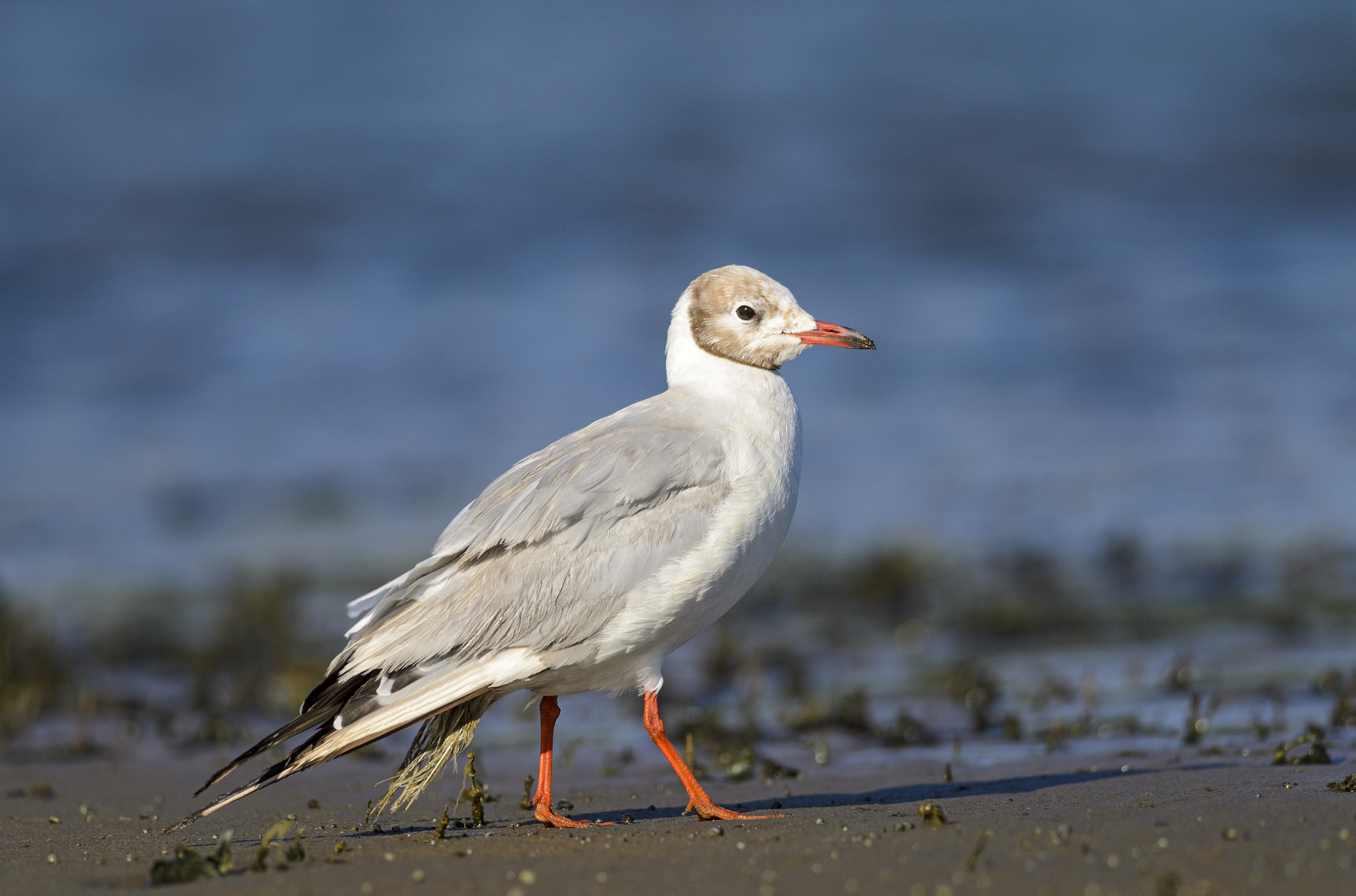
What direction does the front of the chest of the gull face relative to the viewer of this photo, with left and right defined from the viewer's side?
facing to the right of the viewer
